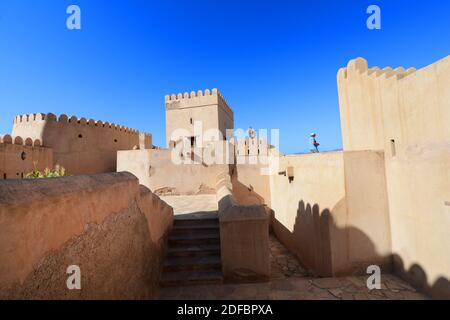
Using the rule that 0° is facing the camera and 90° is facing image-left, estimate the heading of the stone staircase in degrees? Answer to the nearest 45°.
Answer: approximately 0°
